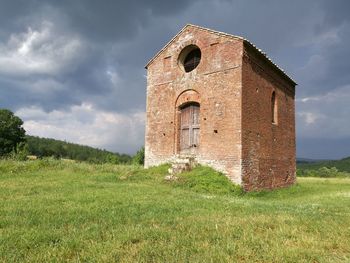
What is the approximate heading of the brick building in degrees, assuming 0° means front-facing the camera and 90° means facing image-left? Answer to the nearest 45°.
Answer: approximately 45°

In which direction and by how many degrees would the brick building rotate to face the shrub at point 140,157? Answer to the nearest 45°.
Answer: approximately 90° to its right
